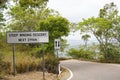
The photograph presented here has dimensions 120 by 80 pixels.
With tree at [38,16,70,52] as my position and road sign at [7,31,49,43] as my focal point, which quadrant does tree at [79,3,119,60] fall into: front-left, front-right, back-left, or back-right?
back-left

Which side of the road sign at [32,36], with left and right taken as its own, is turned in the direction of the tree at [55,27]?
back

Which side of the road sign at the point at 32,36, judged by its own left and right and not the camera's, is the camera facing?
front

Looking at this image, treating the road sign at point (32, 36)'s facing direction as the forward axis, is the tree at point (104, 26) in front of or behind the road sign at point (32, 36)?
behind

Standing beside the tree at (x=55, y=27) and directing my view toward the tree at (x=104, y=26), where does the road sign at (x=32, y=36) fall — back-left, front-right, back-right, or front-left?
back-right
